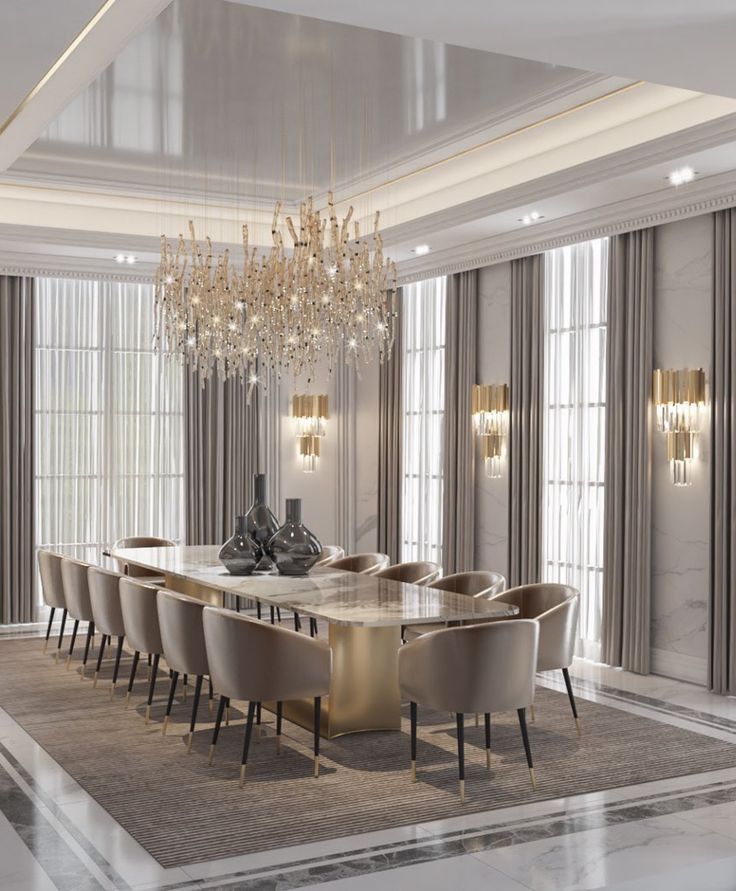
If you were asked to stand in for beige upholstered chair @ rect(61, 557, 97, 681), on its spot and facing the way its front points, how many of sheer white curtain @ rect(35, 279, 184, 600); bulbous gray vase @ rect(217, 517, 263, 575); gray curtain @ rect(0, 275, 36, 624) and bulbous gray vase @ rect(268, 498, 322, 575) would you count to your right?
2

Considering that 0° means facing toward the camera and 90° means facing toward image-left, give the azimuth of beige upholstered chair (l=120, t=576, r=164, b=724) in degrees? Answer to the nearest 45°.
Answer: approximately 225°

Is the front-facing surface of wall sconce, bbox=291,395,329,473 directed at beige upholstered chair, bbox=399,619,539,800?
yes

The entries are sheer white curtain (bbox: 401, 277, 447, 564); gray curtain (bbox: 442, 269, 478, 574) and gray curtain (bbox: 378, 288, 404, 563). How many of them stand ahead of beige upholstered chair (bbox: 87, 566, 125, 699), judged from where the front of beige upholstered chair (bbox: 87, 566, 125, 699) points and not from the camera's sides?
3

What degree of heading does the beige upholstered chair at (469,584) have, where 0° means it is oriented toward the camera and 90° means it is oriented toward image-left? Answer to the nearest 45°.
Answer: approximately 45°

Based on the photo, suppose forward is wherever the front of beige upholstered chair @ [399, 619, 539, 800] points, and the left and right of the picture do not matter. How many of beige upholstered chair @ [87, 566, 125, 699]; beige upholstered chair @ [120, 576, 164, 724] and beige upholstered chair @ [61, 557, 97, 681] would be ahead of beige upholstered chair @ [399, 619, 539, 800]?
3

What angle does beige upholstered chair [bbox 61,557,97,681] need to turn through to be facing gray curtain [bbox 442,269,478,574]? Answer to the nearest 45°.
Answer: approximately 45° to its right

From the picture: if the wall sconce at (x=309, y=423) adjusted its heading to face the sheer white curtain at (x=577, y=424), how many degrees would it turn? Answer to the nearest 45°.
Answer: approximately 45° to its left

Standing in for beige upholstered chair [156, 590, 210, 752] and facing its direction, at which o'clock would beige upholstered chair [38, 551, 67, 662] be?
beige upholstered chair [38, 551, 67, 662] is roughly at 10 o'clock from beige upholstered chair [156, 590, 210, 752].

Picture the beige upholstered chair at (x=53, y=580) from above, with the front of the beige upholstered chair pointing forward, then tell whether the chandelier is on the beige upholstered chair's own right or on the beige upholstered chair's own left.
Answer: on the beige upholstered chair's own right

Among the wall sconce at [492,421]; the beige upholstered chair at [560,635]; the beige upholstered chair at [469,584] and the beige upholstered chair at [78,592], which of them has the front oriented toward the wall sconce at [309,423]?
the beige upholstered chair at [78,592]

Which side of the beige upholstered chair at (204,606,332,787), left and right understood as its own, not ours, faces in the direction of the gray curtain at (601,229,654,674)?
front

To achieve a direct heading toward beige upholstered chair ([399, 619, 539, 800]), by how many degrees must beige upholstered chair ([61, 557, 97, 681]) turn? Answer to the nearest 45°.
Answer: approximately 90° to its right

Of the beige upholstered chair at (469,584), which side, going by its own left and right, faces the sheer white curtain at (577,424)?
back

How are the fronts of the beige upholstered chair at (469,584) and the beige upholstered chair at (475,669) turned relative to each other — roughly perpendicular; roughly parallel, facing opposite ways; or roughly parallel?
roughly perpendicular

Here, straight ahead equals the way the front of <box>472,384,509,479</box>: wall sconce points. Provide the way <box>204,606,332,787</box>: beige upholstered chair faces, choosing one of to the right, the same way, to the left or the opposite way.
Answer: the opposite way

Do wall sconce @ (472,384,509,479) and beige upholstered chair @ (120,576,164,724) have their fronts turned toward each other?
yes

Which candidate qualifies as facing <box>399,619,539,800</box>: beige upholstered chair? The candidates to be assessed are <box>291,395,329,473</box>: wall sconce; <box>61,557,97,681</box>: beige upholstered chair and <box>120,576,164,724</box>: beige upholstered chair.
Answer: the wall sconce
